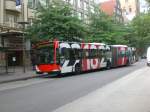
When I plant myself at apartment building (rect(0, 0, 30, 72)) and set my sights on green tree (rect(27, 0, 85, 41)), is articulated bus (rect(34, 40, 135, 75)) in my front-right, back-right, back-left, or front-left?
front-right

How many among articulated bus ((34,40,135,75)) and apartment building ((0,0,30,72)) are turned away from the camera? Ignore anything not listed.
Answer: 0

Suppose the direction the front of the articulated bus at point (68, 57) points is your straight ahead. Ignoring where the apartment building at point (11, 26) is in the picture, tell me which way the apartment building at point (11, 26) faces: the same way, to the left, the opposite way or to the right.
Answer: to the left

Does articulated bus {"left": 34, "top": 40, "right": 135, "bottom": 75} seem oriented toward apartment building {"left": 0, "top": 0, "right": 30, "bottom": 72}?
no

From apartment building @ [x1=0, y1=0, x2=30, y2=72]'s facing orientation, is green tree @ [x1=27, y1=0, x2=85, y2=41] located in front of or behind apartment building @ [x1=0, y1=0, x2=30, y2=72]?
in front

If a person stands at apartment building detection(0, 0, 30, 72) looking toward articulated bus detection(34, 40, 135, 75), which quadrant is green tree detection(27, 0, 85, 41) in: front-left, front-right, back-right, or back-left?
front-left

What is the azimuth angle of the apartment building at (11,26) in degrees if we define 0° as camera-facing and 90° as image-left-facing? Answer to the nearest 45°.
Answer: approximately 315°

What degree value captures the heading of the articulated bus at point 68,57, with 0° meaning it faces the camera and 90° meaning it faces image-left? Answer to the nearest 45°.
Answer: approximately 45°
